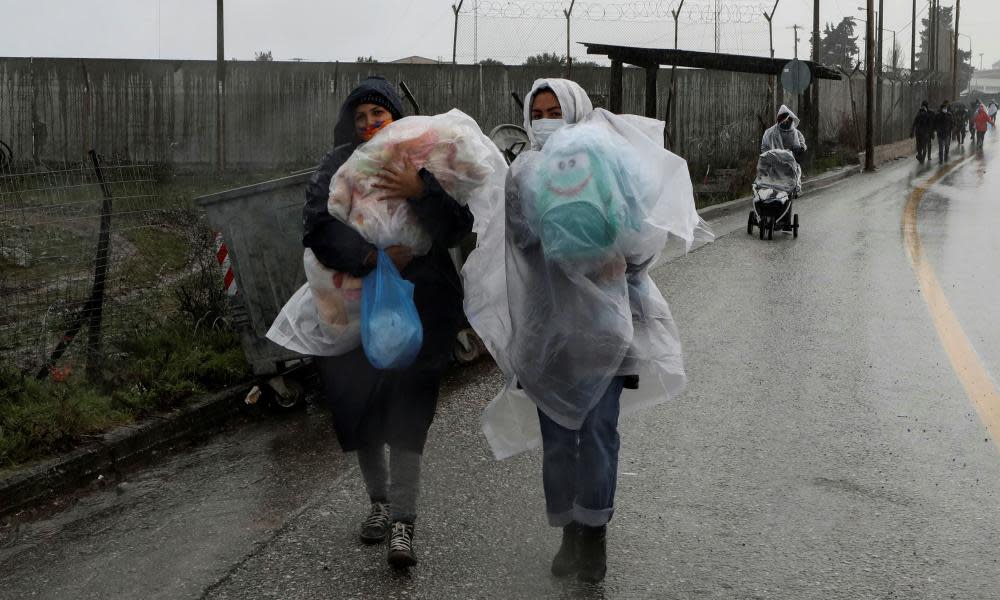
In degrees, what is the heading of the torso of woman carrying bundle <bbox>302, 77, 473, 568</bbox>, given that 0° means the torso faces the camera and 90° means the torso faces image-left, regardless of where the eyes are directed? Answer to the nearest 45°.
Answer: approximately 0°

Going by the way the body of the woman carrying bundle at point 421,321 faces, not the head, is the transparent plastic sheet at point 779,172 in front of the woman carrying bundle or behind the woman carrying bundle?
behind

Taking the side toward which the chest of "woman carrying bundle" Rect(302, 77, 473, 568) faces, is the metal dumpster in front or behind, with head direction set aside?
behind

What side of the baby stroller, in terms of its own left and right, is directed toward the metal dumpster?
front

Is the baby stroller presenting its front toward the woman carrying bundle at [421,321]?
yes

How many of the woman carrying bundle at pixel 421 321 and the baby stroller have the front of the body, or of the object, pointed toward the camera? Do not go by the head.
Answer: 2
